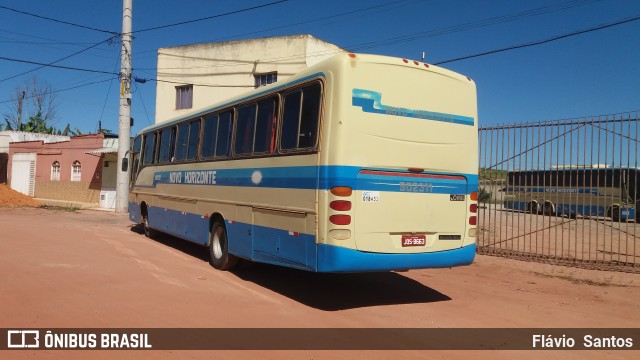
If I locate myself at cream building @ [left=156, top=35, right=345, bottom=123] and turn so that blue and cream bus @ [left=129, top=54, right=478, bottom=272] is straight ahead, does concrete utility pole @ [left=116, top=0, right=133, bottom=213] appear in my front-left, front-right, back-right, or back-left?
front-right

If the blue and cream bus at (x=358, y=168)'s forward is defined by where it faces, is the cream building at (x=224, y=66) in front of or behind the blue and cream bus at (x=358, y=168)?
in front

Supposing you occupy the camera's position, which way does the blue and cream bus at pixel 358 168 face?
facing away from the viewer and to the left of the viewer

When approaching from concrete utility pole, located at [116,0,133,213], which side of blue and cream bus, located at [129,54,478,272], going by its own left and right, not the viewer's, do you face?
front
